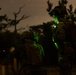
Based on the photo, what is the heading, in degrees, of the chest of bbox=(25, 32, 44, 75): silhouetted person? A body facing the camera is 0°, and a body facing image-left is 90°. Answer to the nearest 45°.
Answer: approximately 270°
